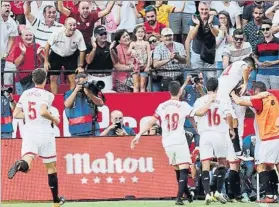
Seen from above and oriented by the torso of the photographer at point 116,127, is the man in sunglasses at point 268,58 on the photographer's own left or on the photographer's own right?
on the photographer's own left

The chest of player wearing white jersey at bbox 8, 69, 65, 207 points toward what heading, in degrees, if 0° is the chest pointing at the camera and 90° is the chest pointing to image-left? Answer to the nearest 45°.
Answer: approximately 225°

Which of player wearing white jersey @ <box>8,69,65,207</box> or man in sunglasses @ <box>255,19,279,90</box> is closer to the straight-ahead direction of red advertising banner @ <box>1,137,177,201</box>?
the player wearing white jersey

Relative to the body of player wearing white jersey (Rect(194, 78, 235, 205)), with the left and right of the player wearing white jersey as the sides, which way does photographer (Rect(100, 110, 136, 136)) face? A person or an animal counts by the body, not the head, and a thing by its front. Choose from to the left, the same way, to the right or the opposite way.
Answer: the opposite way

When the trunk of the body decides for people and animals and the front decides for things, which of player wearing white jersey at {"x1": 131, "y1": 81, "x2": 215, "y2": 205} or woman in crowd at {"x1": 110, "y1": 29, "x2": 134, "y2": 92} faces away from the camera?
the player wearing white jersey

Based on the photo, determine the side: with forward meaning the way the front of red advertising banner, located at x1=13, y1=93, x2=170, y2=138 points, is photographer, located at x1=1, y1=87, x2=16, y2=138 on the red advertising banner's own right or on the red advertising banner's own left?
on the red advertising banner's own right

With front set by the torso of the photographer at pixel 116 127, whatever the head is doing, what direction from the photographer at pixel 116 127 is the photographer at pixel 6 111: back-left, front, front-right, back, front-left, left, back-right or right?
right

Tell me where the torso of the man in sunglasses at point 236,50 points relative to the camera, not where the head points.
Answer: toward the camera

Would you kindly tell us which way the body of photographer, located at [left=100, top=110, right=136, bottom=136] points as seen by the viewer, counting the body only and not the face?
toward the camera

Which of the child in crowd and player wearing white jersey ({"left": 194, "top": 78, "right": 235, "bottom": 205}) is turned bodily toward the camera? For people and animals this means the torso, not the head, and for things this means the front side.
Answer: the child in crowd

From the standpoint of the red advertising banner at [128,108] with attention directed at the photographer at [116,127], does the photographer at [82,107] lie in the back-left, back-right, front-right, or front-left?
front-right

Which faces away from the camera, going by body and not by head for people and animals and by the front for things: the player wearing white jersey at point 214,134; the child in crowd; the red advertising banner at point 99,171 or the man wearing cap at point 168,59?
the player wearing white jersey

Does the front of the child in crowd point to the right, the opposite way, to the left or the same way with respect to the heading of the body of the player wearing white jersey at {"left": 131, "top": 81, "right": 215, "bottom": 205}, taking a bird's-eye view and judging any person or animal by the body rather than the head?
the opposite way

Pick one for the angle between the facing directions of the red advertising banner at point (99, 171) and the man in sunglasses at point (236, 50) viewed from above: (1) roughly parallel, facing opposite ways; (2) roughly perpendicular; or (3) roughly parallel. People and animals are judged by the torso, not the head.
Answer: roughly parallel

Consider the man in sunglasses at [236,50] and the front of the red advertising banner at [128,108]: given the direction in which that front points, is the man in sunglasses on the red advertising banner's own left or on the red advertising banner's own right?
on the red advertising banner's own left

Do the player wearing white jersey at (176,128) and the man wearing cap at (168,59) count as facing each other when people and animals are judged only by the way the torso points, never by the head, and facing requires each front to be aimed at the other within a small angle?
yes

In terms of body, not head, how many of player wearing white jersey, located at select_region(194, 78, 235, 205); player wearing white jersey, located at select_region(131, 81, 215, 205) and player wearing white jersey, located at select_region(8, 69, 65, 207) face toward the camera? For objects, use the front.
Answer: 0

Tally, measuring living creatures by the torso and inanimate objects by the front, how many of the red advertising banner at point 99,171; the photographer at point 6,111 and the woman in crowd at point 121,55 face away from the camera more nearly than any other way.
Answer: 0

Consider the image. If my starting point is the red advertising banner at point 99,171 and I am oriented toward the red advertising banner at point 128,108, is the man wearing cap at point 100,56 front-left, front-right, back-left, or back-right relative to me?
front-left
